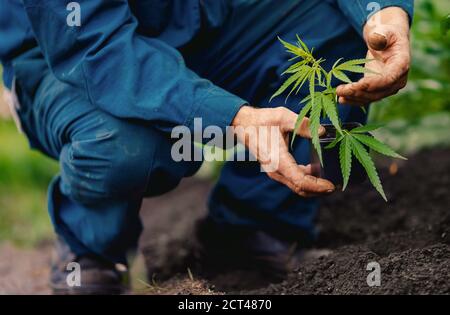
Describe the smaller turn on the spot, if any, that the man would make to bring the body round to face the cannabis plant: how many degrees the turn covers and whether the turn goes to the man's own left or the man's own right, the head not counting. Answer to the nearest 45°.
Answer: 0° — they already face it

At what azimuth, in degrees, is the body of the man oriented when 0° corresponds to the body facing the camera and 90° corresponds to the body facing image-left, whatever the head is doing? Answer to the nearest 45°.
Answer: approximately 315°
